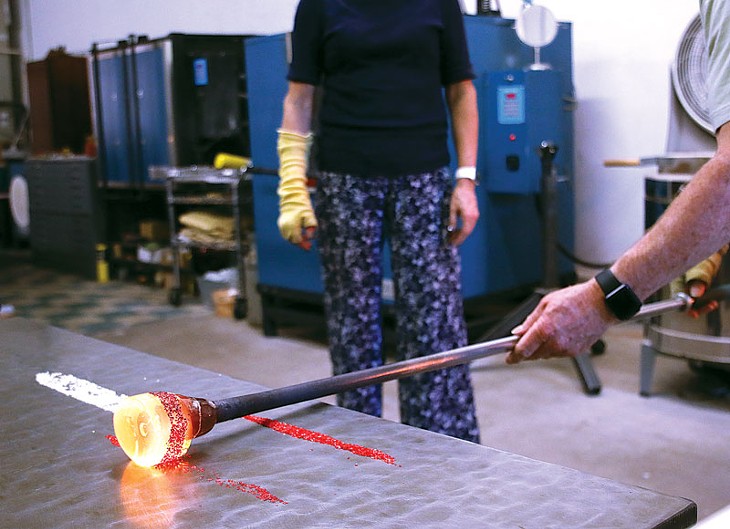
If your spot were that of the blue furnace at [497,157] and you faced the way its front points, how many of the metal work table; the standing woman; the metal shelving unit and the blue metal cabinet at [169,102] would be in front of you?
2

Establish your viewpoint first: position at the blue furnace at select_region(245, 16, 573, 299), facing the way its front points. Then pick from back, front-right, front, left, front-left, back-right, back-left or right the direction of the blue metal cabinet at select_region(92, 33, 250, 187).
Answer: back-right

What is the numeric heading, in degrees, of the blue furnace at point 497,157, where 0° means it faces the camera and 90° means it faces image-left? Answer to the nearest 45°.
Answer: approximately 0°

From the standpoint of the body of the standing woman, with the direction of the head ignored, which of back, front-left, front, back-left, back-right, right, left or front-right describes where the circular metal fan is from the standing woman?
back-left

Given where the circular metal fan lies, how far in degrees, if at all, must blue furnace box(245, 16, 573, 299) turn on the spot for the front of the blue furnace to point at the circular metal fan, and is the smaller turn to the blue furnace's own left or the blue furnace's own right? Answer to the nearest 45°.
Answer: approximately 45° to the blue furnace's own left

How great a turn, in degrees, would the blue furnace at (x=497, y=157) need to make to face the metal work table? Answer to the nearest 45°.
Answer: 0° — it already faces it
